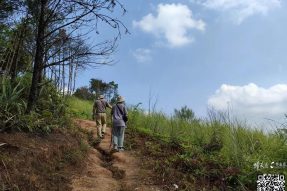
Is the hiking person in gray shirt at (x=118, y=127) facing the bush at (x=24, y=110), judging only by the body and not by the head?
no

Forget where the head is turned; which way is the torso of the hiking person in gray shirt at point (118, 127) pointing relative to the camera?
away from the camera

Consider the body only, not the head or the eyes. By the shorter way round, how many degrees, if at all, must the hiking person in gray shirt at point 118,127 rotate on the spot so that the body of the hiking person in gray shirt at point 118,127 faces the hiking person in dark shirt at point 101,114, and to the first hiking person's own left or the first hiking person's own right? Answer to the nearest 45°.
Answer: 0° — they already face them

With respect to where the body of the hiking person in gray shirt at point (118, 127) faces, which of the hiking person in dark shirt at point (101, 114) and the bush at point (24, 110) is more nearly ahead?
the hiking person in dark shirt

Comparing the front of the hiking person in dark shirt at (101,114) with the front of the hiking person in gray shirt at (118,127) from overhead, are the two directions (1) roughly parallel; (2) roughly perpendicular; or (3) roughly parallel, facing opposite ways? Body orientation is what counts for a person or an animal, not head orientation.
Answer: roughly parallel

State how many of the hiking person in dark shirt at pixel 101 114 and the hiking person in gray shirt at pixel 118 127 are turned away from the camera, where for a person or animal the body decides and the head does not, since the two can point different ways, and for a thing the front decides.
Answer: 2

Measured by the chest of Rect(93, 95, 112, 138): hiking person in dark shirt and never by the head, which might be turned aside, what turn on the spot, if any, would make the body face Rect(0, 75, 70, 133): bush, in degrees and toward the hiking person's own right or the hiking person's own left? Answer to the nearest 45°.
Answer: approximately 135° to the hiking person's own left

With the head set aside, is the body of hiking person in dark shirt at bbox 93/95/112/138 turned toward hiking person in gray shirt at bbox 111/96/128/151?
no

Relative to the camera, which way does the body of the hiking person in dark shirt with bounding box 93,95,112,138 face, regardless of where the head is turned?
away from the camera
